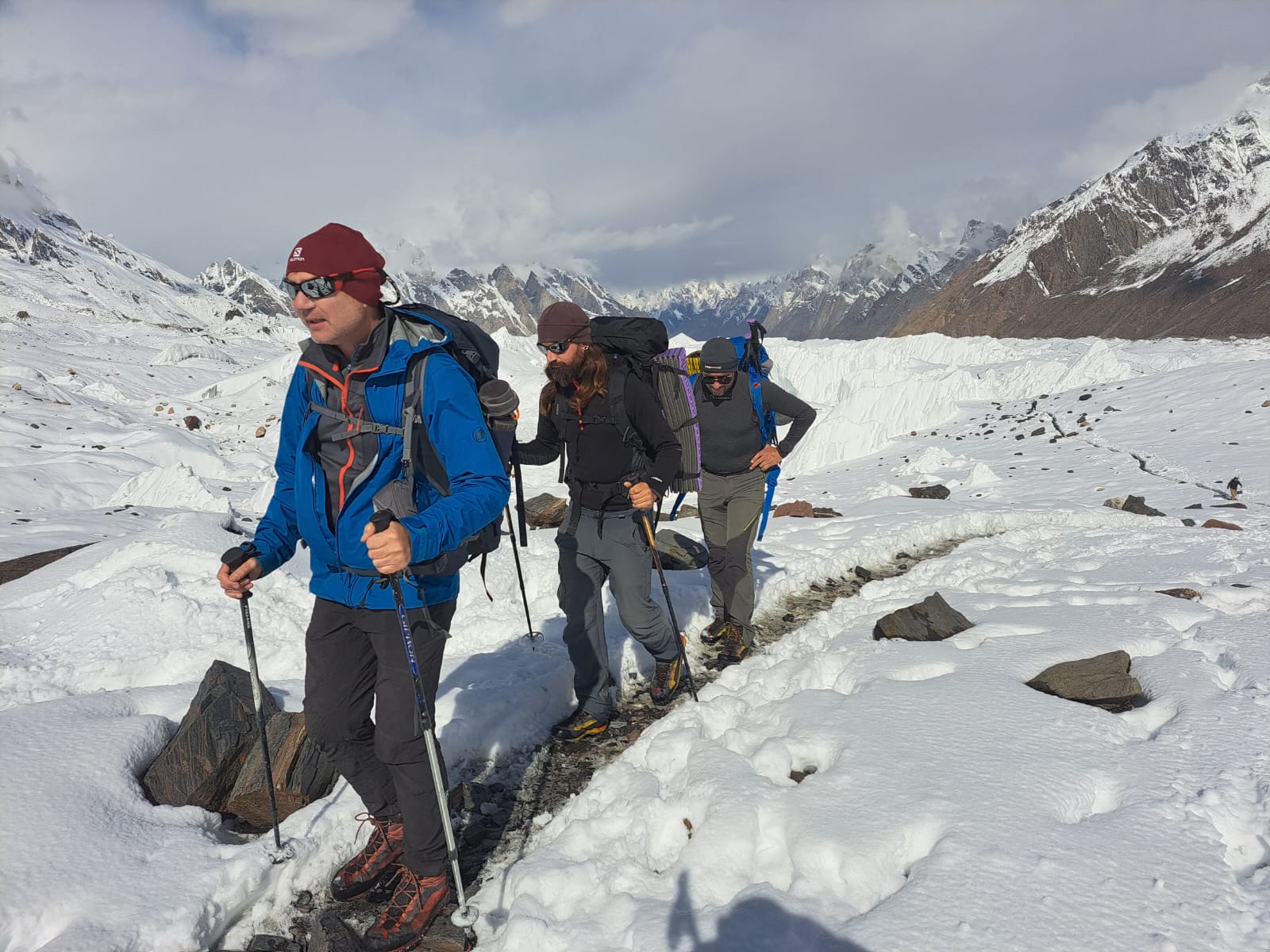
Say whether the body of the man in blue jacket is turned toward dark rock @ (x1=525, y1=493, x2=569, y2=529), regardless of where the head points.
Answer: no

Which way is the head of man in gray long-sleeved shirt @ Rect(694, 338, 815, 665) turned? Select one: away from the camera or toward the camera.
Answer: toward the camera

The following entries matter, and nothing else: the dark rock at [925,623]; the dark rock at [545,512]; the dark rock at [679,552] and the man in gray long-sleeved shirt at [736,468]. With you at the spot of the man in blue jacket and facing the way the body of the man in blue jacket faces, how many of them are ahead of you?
0

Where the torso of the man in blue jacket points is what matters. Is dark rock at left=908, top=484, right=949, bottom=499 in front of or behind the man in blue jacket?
behind

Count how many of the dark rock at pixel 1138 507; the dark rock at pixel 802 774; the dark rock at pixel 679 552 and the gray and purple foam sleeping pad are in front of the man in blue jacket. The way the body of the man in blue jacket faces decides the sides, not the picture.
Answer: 0

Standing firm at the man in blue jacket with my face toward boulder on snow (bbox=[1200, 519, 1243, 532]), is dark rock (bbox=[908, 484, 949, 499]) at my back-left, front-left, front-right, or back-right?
front-left

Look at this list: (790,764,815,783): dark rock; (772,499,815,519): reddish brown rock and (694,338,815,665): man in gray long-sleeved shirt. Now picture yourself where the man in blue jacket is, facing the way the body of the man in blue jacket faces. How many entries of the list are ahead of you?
0

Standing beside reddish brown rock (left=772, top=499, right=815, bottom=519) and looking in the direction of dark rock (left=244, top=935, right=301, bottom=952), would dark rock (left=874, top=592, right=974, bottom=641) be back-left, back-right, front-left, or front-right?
front-left

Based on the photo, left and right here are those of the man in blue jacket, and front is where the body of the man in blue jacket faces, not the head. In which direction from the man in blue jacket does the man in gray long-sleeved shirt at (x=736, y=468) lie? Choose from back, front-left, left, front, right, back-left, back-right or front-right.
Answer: back

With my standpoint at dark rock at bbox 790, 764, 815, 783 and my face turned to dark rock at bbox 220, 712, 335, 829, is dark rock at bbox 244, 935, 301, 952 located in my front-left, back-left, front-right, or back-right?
front-left

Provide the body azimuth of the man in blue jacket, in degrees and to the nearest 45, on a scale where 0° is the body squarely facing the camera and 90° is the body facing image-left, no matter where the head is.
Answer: approximately 45°

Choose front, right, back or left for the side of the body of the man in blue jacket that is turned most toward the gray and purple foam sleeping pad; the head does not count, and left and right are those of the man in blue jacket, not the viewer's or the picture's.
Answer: back

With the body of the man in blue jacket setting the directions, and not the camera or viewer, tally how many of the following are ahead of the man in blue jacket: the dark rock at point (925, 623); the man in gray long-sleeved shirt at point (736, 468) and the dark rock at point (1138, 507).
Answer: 0

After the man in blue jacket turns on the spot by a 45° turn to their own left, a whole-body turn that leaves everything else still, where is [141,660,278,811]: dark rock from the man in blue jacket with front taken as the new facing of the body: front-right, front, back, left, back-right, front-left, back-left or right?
back-right

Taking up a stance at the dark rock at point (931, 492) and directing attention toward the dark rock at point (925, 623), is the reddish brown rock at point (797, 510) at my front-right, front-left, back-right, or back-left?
front-right

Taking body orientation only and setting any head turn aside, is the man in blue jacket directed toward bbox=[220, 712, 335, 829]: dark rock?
no
